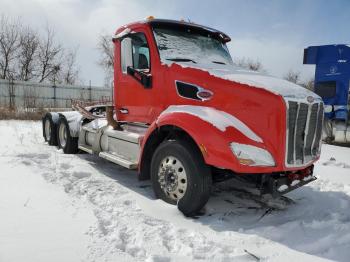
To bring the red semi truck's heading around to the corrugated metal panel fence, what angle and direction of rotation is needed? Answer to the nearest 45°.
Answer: approximately 180°

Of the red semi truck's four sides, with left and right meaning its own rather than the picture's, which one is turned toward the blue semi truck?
left

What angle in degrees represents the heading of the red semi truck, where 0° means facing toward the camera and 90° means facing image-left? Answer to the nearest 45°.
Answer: approximately 315°
